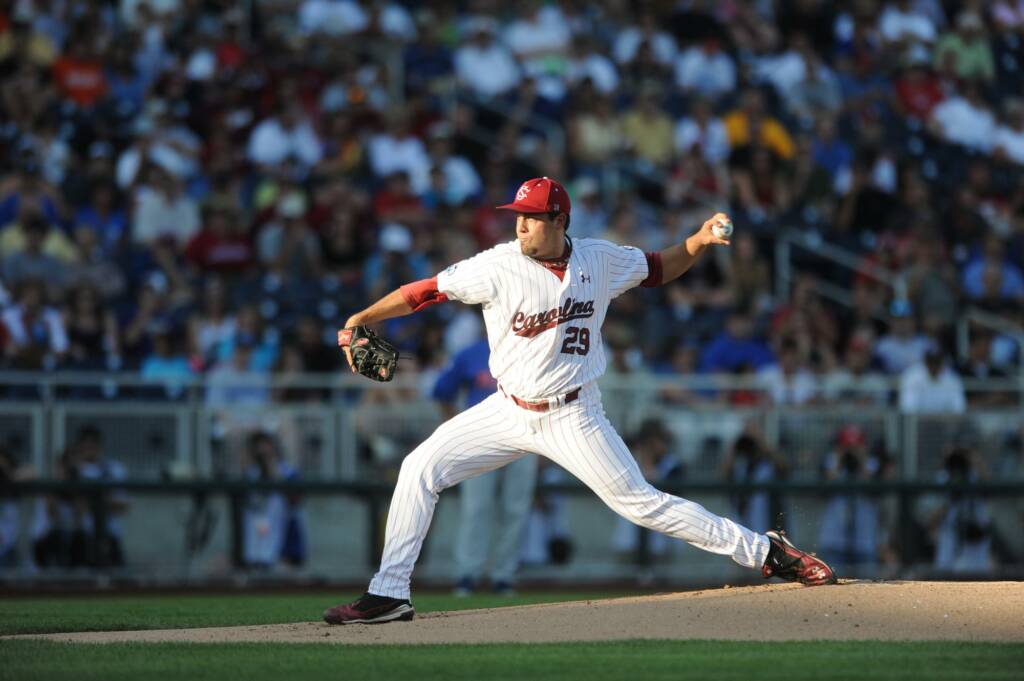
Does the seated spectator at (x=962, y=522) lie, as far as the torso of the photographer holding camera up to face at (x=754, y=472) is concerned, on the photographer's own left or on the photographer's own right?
on the photographer's own left

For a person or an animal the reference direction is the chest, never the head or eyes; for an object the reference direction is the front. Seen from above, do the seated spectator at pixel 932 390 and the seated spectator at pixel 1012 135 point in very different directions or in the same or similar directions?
same or similar directions

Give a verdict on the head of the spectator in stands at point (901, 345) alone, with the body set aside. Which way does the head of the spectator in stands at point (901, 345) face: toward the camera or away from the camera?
toward the camera

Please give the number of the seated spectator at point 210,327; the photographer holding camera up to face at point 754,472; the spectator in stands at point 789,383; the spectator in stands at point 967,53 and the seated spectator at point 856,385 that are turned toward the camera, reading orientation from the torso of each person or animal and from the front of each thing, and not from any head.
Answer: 5

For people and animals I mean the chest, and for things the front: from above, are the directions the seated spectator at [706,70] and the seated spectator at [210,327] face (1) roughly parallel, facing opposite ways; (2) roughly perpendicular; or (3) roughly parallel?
roughly parallel

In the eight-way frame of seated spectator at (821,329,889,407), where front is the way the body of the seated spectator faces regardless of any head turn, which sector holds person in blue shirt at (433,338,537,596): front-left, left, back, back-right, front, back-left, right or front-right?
front-right

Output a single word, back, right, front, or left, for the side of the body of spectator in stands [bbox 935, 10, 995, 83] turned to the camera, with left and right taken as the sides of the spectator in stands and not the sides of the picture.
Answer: front

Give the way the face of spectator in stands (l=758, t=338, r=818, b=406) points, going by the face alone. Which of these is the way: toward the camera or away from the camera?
toward the camera

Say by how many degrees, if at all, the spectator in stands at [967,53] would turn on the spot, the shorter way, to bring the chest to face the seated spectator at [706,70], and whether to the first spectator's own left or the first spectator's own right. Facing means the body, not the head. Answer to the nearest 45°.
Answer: approximately 45° to the first spectator's own right

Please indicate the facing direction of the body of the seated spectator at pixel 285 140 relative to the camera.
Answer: toward the camera

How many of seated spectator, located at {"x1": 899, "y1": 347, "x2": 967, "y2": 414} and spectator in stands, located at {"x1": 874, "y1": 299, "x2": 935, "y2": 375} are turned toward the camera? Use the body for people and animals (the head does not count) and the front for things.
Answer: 2

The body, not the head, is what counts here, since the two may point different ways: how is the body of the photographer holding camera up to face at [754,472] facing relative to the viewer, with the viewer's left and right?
facing the viewer

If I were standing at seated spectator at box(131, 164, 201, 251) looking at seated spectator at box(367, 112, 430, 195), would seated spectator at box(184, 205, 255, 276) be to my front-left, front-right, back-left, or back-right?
front-right

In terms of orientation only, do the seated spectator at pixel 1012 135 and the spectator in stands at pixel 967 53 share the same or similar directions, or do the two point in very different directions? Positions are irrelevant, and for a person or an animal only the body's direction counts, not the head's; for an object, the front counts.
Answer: same or similar directions
